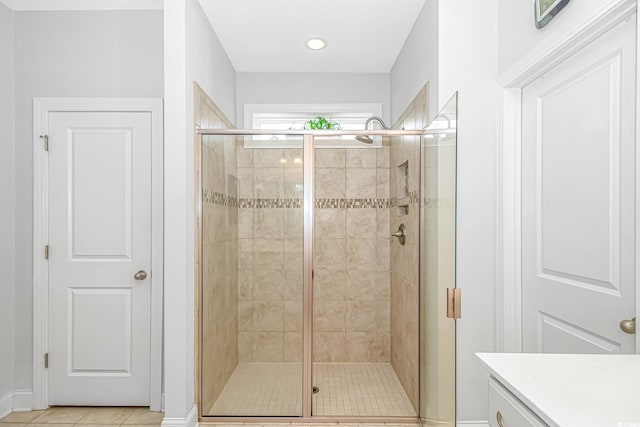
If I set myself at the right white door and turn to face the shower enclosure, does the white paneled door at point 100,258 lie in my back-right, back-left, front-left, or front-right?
front-left

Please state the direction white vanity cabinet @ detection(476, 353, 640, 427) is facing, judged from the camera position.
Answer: facing the viewer and to the left of the viewer

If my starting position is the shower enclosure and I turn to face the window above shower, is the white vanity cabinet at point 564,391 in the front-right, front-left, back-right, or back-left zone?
back-right

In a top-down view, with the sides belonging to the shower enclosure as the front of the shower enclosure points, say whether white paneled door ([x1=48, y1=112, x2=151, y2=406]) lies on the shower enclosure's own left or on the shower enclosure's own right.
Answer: on the shower enclosure's own right

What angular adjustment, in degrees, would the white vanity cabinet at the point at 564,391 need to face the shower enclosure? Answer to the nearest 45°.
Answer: approximately 90° to its right

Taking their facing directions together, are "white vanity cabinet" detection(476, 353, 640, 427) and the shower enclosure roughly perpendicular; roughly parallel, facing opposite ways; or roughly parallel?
roughly perpendicular

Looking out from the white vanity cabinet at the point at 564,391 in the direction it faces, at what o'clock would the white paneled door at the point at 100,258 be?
The white paneled door is roughly at 2 o'clock from the white vanity cabinet.

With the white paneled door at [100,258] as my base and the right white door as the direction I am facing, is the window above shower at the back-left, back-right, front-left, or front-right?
front-left

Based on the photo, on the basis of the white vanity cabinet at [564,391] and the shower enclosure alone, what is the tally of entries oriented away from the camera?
0

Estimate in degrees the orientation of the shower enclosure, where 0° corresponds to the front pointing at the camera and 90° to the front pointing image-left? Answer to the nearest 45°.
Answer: approximately 0°

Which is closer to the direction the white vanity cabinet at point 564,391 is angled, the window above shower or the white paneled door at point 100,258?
the white paneled door

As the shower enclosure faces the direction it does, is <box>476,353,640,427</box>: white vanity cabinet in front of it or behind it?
in front

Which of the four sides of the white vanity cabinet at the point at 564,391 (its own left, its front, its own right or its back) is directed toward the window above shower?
right
